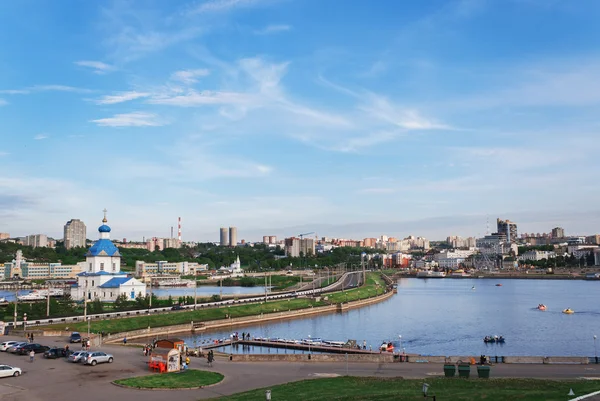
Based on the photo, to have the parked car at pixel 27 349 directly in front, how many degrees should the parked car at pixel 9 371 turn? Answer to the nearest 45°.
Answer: approximately 90° to its left

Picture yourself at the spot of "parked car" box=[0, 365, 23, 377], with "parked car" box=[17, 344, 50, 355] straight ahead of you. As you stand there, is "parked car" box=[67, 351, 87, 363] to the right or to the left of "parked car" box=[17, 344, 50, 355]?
right

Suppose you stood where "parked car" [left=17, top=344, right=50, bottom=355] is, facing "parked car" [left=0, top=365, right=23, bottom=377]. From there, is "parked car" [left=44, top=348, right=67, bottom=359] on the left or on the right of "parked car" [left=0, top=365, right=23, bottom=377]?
left

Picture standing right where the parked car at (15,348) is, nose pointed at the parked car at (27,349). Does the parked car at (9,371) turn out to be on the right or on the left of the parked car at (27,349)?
right

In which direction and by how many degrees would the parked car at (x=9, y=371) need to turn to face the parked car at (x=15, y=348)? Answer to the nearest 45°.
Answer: approximately 90° to its left

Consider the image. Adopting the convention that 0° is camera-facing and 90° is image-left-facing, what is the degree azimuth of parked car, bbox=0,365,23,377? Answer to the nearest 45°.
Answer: approximately 270°

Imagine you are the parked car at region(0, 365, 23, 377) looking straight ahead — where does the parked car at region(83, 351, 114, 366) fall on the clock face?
the parked car at region(83, 351, 114, 366) is roughly at 11 o'clock from the parked car at region(0, 365, 23, 377).
